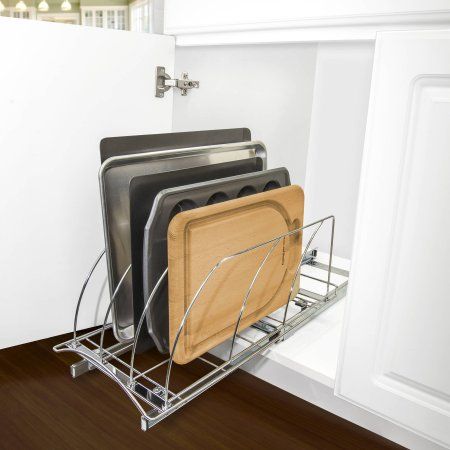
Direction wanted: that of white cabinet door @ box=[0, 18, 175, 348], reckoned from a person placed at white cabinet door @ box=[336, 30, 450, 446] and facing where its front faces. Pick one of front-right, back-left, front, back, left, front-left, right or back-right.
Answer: front-right

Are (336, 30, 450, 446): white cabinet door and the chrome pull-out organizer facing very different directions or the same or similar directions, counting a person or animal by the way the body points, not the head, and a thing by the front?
same or similar directions

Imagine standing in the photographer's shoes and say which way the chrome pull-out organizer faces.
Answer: facing the viewer and to the left of the viewer

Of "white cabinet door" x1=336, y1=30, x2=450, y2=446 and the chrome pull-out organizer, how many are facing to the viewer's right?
0

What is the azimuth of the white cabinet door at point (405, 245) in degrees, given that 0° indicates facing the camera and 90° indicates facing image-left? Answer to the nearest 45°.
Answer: approximately 45°
